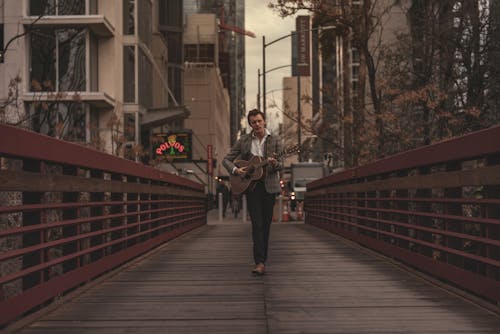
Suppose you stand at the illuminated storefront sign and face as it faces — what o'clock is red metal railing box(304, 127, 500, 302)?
The red metal railing is roughly at 12 o'clock from the illuminated storefront sign.

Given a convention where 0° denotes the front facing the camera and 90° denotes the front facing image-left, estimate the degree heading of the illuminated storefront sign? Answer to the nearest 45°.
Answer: approximately 0°

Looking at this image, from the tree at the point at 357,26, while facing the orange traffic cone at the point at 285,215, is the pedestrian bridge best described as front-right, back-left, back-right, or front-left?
back-left

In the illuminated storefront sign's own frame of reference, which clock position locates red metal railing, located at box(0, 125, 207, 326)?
The red metal railing is roughly at 12 o'clock from the illuminated storefront sign.

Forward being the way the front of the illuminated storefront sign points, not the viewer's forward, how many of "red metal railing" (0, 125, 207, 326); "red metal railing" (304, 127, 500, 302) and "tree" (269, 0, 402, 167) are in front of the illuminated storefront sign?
3

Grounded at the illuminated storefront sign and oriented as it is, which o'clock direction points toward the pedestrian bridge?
The pedestrian bridge is roughly at 12 o'clock from the illuminated storefront sign.
